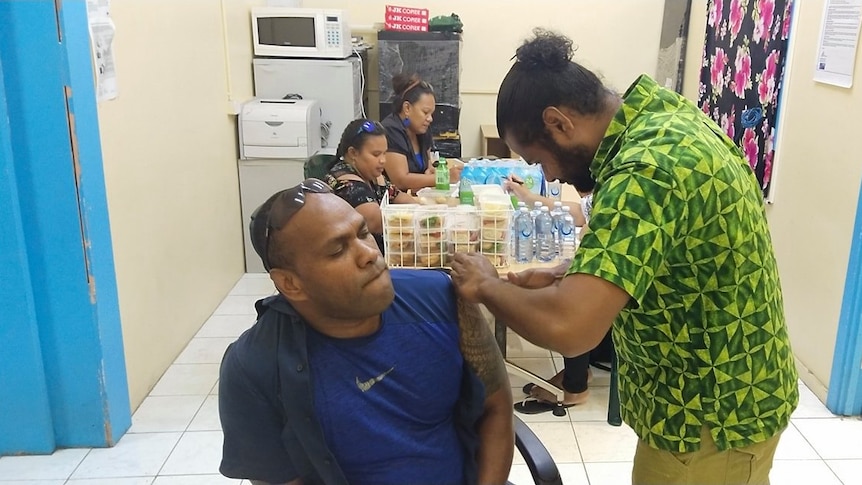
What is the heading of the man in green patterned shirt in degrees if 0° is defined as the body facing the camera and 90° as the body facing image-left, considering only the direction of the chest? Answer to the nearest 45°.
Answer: approximately 90°

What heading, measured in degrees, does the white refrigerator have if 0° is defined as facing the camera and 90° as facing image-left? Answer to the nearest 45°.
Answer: approximately 0°

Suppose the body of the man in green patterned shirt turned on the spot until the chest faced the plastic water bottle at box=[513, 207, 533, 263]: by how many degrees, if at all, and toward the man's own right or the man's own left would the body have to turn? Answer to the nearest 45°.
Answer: approximately 90° to the man's own right

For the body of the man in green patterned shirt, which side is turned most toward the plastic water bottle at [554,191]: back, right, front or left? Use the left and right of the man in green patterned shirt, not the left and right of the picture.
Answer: right
